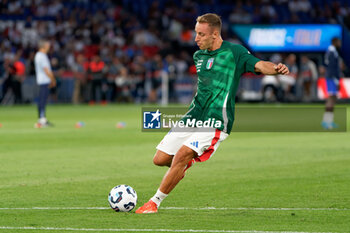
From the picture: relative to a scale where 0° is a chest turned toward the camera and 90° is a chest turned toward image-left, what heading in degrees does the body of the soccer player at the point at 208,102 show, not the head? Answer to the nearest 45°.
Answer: approximately 45°

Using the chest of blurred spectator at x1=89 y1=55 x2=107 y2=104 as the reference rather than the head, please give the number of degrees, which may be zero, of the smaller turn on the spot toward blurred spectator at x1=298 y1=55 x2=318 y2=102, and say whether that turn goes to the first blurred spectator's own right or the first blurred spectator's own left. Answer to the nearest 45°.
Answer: approximately 90° to the first blurred spectator's own left

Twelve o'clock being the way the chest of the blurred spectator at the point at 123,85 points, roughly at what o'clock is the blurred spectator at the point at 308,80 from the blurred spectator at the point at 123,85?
the blurred spectator at the point at 308,80 is roughly at 9 o'clock from the blurred spectator at the point at 123,85.

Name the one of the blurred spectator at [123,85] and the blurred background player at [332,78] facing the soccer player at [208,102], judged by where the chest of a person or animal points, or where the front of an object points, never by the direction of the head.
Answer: the blurred spectator

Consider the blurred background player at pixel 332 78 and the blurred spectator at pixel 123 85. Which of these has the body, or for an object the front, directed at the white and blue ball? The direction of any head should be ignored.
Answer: the blurred spectator
